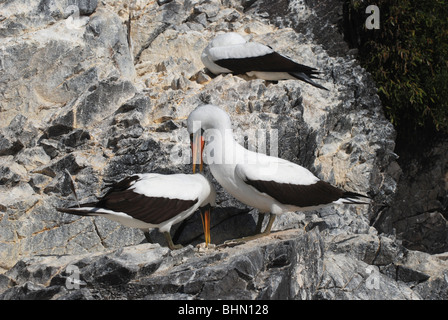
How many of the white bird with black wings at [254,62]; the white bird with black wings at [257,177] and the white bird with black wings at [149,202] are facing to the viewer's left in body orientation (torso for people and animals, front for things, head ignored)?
2

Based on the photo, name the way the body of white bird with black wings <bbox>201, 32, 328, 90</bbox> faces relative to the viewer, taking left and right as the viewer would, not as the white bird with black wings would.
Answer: facing to the left of the viewer

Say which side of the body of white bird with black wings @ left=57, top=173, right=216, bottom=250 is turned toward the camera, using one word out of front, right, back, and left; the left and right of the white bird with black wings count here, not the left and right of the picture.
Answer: right

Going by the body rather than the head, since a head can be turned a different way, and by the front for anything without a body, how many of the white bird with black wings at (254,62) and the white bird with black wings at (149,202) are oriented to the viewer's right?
1

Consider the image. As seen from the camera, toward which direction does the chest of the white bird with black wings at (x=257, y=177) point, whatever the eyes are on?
to the viewer's left

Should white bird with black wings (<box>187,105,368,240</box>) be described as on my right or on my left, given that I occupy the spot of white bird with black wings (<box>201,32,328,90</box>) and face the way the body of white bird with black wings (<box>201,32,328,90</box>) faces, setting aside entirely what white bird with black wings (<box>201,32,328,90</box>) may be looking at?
on my left

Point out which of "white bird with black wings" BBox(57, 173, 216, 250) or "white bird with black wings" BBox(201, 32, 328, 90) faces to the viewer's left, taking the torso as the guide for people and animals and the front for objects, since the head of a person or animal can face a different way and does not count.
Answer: "white bird with black wings" BBox(201, 32, 328, 90)

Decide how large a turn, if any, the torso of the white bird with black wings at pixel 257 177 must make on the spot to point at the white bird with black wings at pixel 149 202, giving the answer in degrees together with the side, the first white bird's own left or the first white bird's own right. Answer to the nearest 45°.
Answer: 0° — it already faces it

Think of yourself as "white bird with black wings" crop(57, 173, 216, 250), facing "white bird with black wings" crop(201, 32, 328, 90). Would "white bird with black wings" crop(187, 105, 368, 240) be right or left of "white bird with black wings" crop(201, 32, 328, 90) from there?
right

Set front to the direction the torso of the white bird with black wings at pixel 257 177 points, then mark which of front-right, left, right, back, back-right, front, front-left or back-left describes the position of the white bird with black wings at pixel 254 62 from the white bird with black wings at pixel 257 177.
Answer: right

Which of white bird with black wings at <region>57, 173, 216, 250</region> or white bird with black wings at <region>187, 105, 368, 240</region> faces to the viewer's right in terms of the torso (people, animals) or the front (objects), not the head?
white bird with black wings at <region>57, 173, 216, 250</region>

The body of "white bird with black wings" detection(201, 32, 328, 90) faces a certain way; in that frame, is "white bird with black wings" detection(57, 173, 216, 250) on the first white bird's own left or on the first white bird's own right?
on the first white bird's own left
